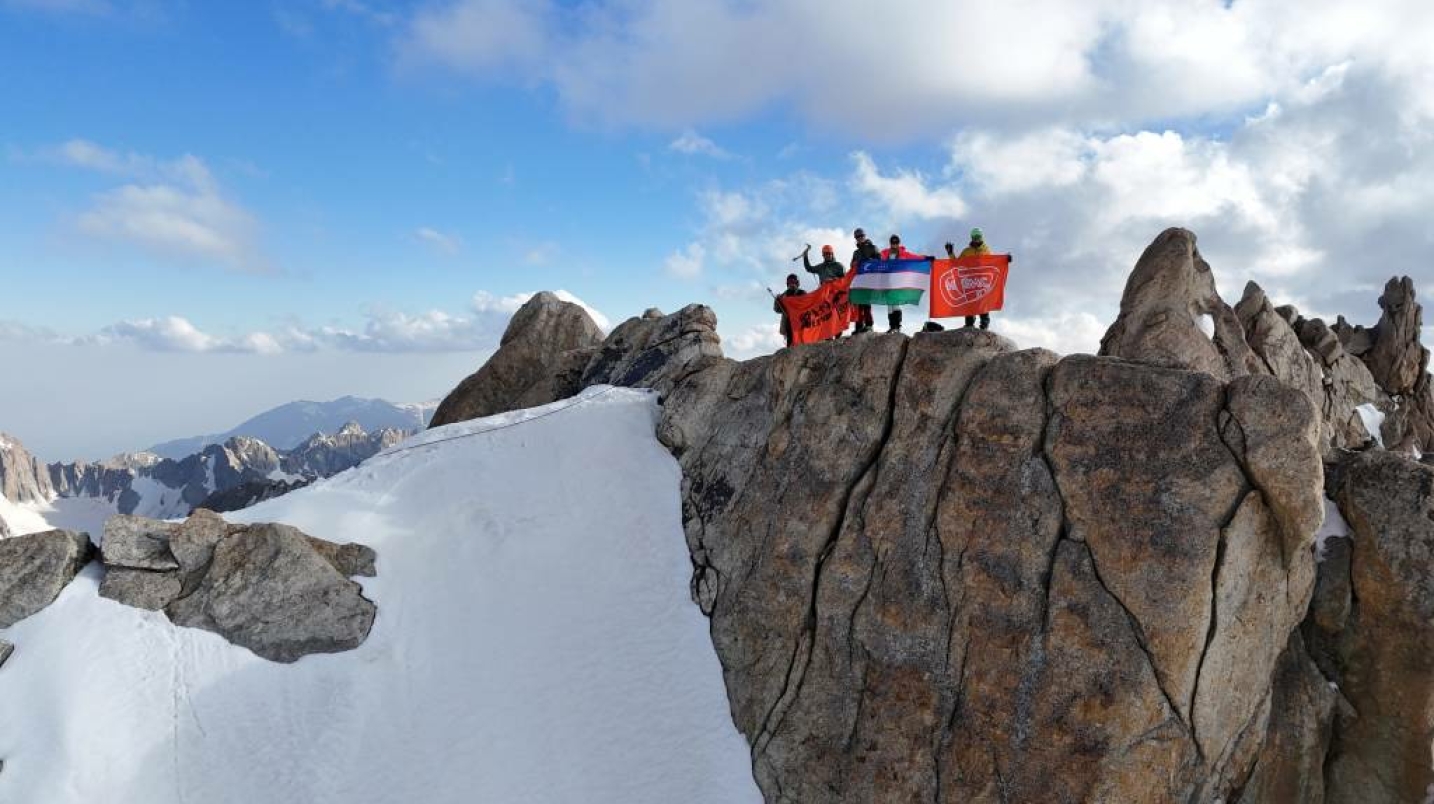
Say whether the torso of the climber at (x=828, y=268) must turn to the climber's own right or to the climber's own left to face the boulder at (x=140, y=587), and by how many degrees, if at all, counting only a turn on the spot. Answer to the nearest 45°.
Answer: approximately 45° to the climber's own right

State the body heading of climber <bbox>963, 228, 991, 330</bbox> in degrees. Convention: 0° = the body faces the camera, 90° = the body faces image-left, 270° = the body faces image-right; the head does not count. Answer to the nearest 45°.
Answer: approximately 0°

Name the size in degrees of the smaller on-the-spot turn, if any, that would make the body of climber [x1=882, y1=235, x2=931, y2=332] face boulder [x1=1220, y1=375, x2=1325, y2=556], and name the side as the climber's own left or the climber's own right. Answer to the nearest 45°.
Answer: approximately 45° to the climber's own left

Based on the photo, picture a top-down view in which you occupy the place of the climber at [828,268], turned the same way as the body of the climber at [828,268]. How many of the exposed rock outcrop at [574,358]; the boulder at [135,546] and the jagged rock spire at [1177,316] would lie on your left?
1

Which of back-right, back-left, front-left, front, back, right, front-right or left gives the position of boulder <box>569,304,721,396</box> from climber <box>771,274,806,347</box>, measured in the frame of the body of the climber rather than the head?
back-right

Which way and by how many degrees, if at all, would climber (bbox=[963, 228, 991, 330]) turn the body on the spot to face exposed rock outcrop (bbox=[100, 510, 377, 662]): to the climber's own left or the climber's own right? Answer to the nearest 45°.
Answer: approximately 45° to the climber's own right
